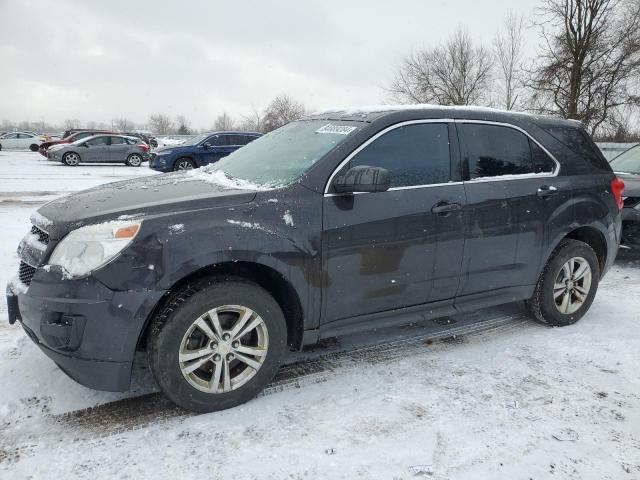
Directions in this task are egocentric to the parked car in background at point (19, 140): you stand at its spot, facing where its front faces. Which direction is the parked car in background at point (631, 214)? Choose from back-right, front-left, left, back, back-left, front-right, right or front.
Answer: left

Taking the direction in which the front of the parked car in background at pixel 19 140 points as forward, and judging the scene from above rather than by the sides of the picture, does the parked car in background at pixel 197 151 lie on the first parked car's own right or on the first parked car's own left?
on the first parked car's own left

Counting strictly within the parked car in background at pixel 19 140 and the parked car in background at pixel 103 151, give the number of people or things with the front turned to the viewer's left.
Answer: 2

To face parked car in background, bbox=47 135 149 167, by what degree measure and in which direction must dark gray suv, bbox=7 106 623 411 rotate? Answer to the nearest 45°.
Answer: approximately 90° to its right

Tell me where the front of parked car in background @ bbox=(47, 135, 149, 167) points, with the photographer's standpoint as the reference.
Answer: facing to the left of the viewer

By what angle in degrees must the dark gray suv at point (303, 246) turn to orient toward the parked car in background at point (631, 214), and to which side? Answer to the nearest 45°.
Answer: approximately 180°

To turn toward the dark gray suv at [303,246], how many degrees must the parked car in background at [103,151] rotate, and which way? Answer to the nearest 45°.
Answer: approximately 90° to its left

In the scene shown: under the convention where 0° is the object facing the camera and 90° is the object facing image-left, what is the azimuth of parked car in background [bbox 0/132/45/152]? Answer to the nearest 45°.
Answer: approximately 90°
